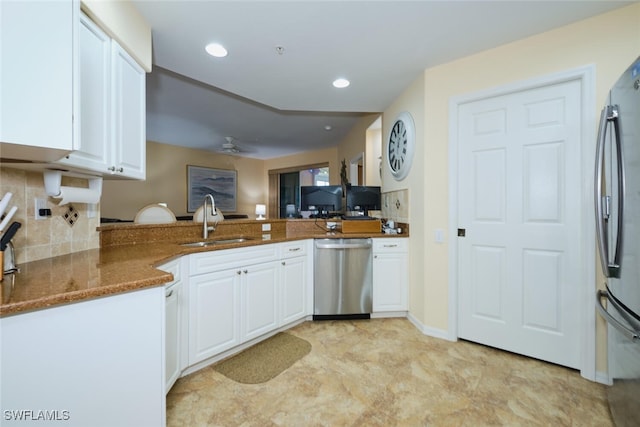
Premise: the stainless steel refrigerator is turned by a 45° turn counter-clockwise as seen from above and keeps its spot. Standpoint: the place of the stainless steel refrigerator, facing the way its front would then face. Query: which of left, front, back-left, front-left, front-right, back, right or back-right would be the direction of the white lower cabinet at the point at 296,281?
right

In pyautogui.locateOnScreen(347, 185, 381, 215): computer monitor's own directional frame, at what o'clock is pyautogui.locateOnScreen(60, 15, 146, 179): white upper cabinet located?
The white upper cabinet is roughly at 1 o'clock from the computer monitor.

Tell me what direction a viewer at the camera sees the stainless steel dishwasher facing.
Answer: facing the viewer

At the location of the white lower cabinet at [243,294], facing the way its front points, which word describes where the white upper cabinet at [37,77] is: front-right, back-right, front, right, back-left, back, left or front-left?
right

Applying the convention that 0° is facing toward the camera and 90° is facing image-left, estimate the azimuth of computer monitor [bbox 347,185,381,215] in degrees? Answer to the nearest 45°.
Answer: approximately 0°

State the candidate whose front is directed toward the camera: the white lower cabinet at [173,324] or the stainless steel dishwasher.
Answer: the stainless steel dishwasher

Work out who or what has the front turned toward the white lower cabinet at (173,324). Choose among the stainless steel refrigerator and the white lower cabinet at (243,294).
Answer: the stainless steel refrigerator

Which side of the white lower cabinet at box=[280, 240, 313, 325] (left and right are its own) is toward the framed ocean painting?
back

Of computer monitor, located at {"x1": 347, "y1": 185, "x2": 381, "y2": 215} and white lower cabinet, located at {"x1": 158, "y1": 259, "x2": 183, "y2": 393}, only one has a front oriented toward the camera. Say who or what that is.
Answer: the computer monitor

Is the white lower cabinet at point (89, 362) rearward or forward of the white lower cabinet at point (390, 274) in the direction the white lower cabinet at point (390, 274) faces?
forward

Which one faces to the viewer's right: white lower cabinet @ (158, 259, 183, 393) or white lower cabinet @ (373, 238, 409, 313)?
white lower cabinet @ (158, 259, 183, 393)

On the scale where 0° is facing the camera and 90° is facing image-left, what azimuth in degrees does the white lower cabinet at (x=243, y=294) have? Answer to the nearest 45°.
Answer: approximately 315°

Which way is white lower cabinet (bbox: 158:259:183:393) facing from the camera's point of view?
to the viewer's right
